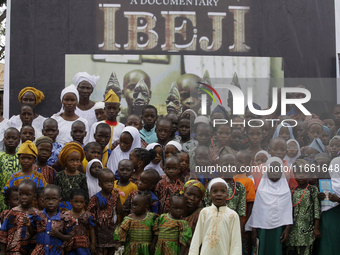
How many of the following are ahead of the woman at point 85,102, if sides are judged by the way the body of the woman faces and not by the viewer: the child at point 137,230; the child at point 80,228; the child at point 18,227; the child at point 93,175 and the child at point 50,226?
5

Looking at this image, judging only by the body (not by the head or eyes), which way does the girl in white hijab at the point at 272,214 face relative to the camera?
toward the camera

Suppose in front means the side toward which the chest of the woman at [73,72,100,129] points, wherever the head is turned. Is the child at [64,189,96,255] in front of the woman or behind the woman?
in front

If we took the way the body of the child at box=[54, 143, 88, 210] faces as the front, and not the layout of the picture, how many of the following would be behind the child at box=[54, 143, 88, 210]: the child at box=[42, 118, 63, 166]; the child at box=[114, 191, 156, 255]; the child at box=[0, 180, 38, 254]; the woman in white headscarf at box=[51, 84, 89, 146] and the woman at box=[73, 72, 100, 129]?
3

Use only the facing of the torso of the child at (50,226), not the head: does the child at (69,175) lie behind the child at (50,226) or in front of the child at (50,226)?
behind

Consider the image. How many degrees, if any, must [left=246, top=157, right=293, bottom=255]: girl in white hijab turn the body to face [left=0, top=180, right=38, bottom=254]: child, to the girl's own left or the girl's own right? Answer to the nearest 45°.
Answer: approximately 45° to the girl's own right

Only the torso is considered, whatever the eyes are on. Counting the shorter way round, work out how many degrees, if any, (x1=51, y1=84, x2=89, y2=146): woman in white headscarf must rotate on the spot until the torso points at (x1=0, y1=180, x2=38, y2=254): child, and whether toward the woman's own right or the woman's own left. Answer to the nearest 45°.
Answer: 0° — they already face them

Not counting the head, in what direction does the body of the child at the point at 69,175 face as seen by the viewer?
toward the camera

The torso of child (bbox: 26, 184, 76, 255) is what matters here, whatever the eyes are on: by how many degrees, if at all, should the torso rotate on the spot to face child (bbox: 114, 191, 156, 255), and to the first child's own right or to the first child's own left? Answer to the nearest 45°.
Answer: approximately 90° to the first child's own left

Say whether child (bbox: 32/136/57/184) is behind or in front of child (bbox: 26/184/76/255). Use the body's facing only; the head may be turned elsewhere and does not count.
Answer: behind

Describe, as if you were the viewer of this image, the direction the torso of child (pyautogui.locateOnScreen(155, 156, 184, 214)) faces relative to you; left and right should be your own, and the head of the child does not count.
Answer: facing the viewer

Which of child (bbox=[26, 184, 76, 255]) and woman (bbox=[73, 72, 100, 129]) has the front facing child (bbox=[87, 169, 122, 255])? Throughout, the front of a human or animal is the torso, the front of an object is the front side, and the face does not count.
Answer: the woman
